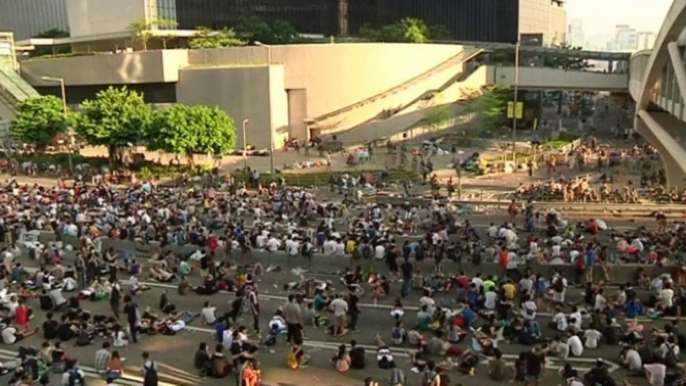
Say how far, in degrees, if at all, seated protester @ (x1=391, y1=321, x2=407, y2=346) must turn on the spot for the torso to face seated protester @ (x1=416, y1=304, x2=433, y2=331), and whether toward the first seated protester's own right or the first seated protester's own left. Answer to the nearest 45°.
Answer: approximately 45° to the first seated protester's own right

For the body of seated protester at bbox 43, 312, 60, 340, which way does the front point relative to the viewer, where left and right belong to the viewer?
facing away from the viewer

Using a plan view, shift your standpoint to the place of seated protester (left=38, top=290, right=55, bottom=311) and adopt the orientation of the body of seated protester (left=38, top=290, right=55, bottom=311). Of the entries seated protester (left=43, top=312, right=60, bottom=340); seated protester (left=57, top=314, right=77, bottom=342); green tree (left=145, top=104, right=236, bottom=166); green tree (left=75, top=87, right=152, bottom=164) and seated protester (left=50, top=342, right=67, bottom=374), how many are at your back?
3

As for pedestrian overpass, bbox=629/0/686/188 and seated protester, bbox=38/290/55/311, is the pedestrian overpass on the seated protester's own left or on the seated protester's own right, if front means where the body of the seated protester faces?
on the seated protester's own right

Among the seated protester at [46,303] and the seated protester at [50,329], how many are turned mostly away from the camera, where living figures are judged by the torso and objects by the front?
2

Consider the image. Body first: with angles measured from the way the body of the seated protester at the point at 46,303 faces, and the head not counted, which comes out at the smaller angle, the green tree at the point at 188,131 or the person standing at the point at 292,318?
the green tree

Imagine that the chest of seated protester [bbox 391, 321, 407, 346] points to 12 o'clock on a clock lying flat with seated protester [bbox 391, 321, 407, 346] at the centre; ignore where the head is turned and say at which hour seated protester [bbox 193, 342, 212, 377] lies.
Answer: seated protester [bbox 193, 342, 212, 377] is roughly at 8 o'clock from seated protester [bbox 391, 321, 407, 346].

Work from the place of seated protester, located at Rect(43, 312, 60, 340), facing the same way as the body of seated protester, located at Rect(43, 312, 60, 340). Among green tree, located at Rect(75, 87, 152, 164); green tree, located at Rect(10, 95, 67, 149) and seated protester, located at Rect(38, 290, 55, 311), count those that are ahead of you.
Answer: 3

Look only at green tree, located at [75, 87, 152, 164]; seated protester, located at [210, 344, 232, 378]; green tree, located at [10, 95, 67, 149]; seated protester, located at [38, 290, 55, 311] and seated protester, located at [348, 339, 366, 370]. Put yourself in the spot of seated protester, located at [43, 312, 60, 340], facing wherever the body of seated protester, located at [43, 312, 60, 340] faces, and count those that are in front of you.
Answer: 3

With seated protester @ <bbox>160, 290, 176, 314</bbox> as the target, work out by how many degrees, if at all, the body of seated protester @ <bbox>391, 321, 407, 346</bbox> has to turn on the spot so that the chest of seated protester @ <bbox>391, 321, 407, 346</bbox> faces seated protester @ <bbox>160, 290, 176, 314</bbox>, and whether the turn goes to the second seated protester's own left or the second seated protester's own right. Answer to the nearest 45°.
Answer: approximately 90° to the second seated protester's own left

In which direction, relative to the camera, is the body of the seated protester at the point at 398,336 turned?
away from the camera

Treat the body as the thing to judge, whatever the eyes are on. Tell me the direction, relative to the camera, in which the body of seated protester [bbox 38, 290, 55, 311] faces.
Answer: away from the camera
